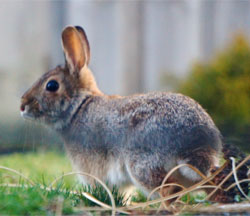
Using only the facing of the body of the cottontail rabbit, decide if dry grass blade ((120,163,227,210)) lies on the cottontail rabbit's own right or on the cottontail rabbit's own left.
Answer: on the cottontail rabbit's own left

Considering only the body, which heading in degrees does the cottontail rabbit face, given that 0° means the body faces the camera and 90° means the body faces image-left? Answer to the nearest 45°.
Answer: approximately 90°
